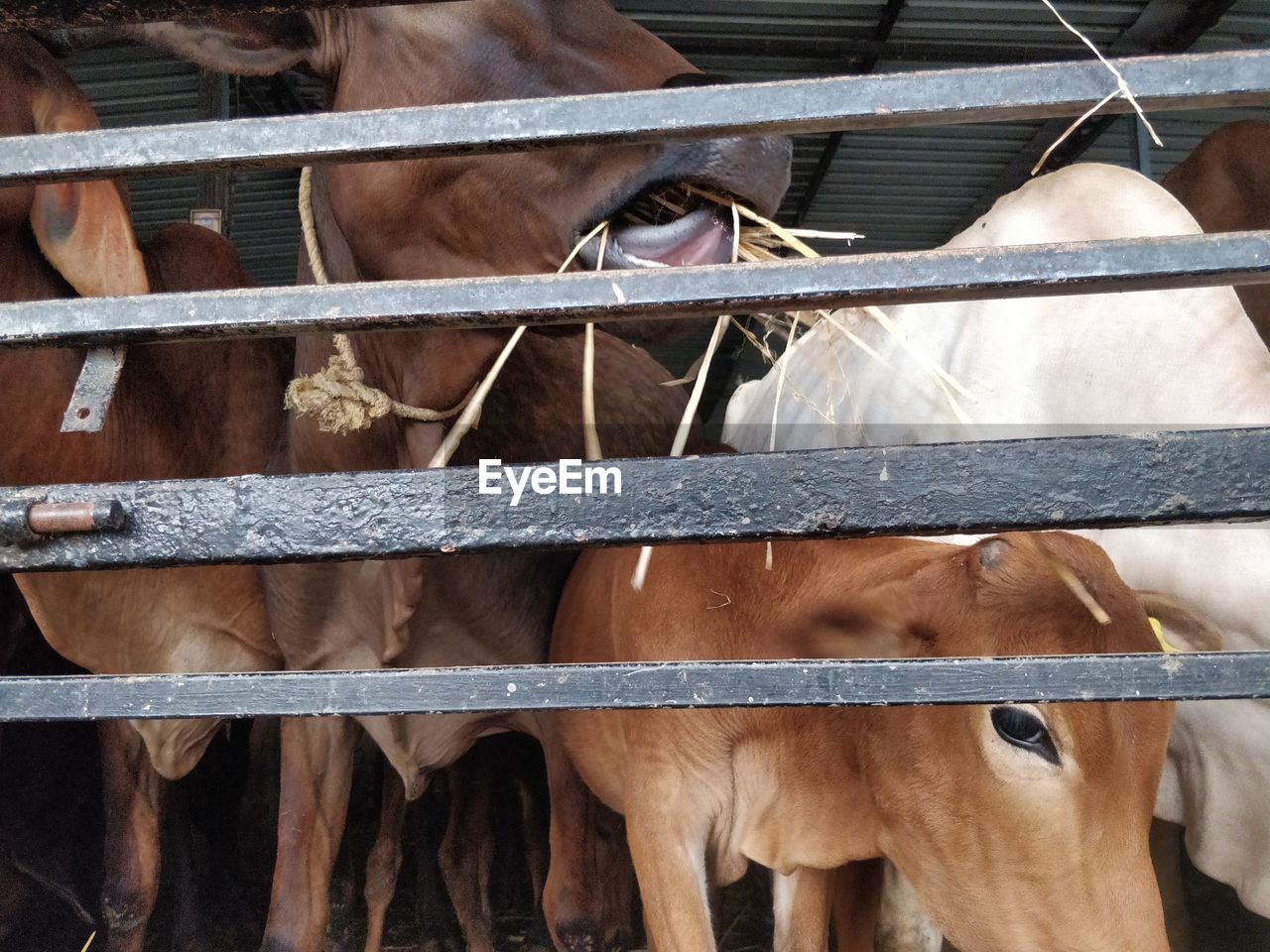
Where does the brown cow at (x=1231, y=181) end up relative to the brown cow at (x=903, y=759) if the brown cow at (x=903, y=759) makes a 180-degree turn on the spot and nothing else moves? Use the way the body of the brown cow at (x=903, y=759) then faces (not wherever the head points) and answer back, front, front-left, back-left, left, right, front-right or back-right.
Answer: front-right

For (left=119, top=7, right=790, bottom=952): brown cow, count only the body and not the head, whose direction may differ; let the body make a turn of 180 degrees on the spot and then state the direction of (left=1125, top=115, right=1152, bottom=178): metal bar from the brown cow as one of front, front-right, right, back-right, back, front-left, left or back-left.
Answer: right

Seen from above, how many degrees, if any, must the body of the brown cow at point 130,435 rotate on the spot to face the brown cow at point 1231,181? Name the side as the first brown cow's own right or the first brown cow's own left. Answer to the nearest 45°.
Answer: approximately 135° to the first brown cow's own left

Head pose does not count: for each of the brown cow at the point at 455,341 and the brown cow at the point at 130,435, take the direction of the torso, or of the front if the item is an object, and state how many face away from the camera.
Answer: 0

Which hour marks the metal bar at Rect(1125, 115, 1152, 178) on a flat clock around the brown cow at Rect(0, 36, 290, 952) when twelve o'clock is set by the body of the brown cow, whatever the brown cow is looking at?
The metal bar is roughly at 7 o'clock from the brown cow.

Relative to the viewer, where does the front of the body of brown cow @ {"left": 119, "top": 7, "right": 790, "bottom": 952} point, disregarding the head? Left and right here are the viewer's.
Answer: facing the viewer and to the right of the viewer

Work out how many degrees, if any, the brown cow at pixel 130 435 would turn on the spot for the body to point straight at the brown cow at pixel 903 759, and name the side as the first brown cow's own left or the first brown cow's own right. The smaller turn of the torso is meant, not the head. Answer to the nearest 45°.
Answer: approximately 90° to the first brown cow's own left
